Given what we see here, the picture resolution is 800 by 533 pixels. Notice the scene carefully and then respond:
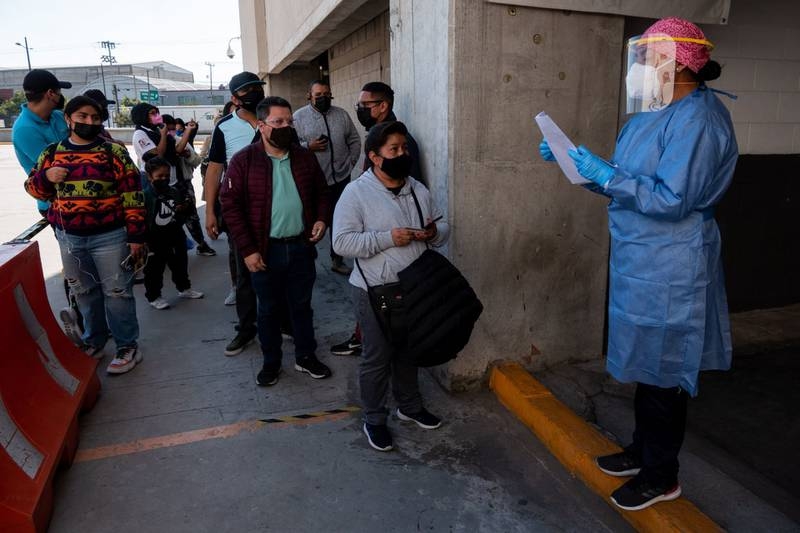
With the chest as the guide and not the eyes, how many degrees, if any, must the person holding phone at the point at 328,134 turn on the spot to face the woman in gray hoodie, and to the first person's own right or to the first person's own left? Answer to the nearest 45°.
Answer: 0° — they already face them

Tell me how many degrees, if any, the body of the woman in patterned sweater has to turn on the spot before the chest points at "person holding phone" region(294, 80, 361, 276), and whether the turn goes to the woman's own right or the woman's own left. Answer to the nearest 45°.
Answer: approximately 90° to the woman's own left

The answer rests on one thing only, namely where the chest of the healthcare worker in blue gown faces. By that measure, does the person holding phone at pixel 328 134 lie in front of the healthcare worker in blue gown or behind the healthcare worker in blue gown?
in front

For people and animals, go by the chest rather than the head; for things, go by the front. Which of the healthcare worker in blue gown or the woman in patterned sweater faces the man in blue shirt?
the healthcare worker in blue gown

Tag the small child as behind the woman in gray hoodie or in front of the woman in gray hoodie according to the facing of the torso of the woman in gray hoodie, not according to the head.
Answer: behind

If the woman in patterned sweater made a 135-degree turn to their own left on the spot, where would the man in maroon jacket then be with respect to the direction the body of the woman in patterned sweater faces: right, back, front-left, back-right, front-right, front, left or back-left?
right

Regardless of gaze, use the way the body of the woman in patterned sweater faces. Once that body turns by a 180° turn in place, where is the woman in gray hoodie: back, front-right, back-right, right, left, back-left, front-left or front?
back-right

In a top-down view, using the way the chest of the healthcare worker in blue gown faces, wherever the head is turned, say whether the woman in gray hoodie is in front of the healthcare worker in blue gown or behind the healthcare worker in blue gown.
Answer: in front

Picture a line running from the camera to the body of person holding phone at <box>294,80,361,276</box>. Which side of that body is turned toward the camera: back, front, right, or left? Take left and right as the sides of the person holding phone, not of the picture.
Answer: front

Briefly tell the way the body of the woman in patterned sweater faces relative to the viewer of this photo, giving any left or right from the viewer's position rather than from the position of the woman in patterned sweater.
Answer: facing the viewer

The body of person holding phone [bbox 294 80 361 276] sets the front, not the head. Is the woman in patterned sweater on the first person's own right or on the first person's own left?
on the first person's own right

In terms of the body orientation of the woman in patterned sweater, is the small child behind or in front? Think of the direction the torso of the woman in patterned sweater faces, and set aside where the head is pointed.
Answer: behind

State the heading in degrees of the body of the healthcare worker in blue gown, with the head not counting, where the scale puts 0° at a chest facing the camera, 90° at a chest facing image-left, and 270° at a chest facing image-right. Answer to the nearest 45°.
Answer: approximately 90°

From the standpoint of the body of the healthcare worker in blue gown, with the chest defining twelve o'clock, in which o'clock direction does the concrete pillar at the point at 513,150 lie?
The concrete pillar is roughly at 2 o'clock from the healthcare worker in blue gown.

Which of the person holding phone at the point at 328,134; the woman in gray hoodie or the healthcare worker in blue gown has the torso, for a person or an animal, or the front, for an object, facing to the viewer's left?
the healthcare worker in blue gown

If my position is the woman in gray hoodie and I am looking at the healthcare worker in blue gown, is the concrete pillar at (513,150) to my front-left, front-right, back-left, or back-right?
front-left
